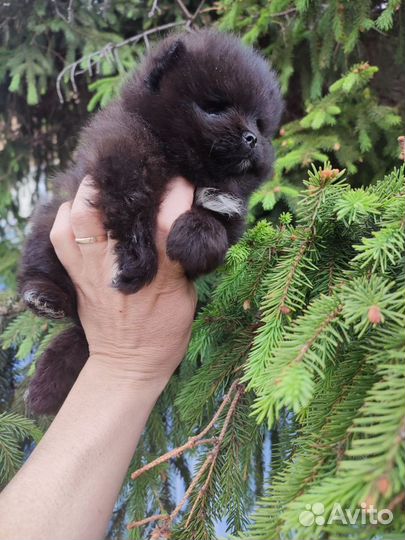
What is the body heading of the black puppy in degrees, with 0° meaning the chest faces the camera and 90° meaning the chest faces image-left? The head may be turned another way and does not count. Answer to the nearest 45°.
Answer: approximately 315°
